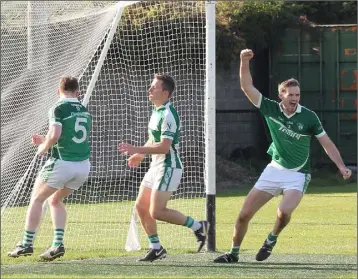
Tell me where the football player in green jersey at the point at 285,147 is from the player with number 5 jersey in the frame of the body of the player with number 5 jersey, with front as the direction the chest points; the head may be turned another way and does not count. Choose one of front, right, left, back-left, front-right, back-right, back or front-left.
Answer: back-right

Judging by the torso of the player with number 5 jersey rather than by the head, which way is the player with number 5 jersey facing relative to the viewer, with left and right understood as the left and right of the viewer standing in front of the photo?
facing away from the viewer and to the left of the viewer

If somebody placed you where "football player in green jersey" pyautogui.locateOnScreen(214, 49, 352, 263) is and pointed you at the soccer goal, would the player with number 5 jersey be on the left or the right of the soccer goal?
left

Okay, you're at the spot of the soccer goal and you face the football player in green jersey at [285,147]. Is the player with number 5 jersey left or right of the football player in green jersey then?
right

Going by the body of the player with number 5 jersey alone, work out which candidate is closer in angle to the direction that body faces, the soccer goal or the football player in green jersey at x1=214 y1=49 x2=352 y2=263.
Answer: the soccer goal

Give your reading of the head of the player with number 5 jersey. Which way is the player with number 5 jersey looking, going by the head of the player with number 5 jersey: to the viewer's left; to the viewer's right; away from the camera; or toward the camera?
away from the camera
